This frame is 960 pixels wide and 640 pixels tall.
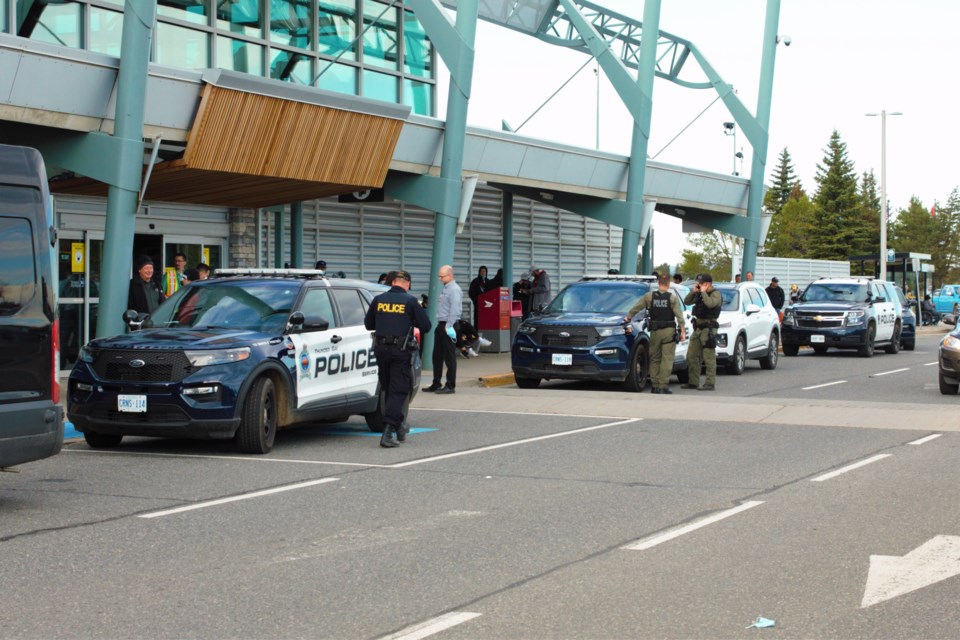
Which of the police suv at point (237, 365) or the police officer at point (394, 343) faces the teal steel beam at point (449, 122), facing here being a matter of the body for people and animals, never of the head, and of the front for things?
the police officer

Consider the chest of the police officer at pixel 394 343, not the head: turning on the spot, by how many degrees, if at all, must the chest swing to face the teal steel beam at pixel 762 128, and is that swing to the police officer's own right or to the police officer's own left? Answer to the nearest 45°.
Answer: approximately 45° to the police officer's own right

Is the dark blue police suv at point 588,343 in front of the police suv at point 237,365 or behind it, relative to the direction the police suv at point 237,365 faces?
behind

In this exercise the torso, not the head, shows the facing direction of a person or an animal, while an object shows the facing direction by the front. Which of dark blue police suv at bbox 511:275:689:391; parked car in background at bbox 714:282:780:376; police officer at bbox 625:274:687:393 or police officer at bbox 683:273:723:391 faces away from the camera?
police officer at bbox 625:274:687:393

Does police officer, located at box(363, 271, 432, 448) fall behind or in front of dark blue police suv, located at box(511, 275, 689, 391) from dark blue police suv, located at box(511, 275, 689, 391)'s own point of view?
in front

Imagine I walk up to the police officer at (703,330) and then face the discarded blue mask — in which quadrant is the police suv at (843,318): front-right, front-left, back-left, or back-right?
back-left

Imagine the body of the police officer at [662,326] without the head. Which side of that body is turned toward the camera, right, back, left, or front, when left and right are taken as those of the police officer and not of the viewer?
back

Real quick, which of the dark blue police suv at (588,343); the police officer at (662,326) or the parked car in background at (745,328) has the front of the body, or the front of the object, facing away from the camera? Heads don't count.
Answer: the police officer

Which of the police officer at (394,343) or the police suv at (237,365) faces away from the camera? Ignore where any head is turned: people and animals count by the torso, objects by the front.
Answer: the police officer

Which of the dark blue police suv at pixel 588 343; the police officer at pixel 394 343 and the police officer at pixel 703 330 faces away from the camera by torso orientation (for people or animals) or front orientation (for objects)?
the police officer at pixel 394 343

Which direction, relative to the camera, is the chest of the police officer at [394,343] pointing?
away from the camera

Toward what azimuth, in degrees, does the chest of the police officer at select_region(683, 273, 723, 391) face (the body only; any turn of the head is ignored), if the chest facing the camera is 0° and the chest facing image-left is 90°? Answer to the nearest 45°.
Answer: approximately 45°

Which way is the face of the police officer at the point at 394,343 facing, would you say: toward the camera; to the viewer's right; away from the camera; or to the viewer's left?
away from the camera
